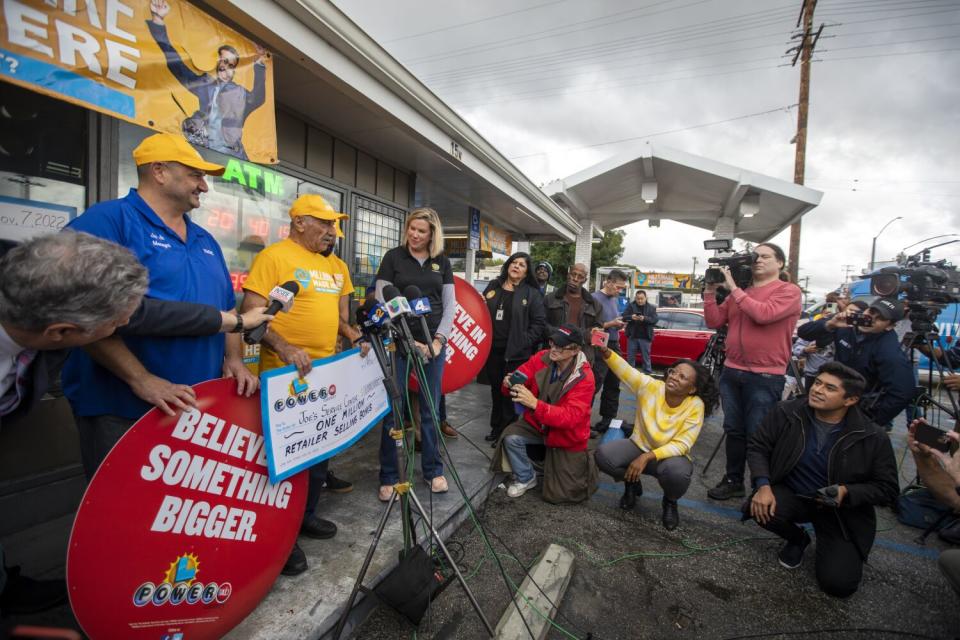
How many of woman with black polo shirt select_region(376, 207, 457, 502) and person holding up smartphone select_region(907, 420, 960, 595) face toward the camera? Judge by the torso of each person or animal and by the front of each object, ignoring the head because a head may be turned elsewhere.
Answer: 1

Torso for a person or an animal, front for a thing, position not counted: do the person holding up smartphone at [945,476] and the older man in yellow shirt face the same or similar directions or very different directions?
very different directions

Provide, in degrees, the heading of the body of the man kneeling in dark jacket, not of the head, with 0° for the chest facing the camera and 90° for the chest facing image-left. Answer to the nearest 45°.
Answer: approximately 45°

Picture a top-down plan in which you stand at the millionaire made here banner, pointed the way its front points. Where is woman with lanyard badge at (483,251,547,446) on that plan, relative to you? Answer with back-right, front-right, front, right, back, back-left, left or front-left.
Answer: front-left

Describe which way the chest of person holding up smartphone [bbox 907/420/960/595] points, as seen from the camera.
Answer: to the viewer's left

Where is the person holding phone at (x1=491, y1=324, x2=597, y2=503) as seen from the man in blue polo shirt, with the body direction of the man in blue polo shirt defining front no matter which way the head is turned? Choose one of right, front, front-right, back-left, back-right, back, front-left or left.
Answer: front-left

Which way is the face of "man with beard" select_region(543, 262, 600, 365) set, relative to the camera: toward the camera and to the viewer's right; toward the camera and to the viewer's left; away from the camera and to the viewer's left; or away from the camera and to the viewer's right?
toward the camera and to the viewer's left

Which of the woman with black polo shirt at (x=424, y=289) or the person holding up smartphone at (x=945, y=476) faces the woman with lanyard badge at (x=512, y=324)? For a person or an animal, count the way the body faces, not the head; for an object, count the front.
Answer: the person holding up smartphone

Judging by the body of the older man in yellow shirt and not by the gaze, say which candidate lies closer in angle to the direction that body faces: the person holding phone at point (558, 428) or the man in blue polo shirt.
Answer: the person holding phone

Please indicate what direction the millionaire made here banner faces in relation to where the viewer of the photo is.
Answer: facing the viewer and to the right of the viewer

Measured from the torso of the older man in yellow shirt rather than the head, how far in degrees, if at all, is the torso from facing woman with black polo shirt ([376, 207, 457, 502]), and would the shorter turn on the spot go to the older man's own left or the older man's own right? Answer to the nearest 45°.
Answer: approximately 45° to the older man's own left
